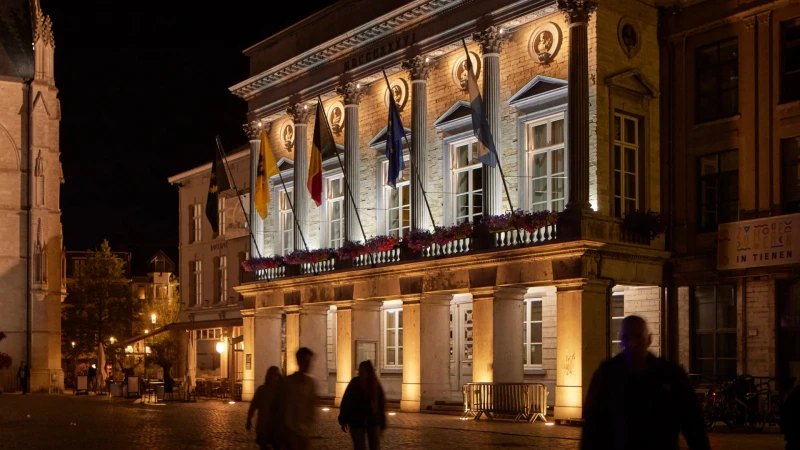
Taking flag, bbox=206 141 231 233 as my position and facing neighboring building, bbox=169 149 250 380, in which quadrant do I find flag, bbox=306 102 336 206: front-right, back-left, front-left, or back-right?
back-right

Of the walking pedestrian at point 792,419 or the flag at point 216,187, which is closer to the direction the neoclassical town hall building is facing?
the walking pedestrian

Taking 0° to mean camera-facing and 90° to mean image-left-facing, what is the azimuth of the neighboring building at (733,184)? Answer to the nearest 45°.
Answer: approximately 45°
